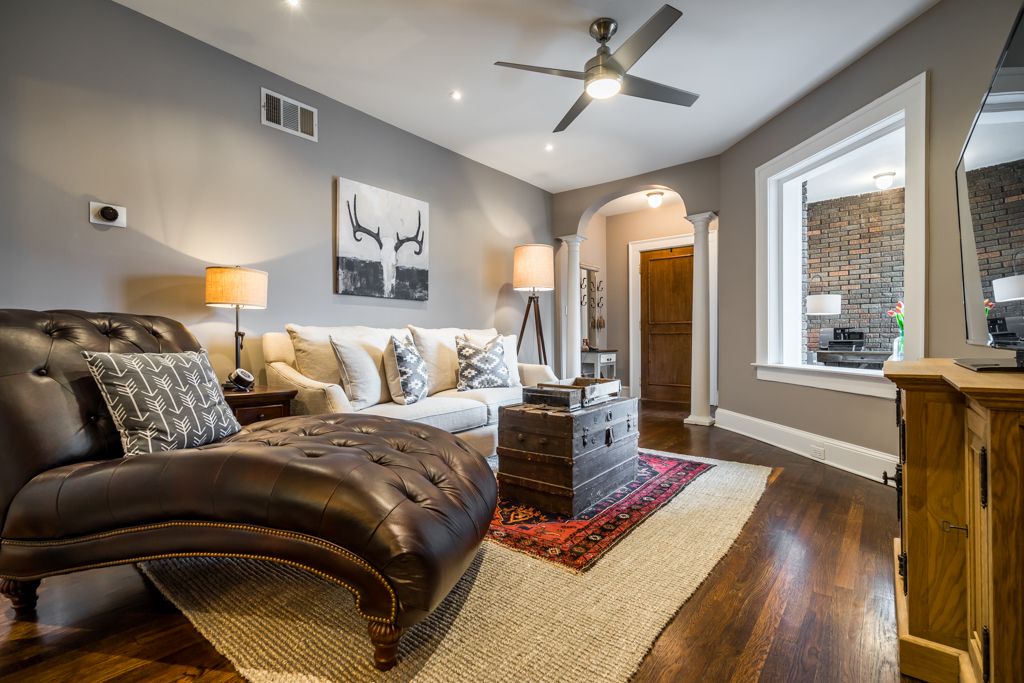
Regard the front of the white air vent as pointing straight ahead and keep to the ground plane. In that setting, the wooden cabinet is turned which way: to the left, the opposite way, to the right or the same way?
the opposite way

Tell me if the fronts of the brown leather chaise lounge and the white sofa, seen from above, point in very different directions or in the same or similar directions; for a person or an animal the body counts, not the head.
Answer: same or similar directions

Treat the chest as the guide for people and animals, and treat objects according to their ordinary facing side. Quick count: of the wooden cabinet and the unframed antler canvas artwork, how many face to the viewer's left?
1

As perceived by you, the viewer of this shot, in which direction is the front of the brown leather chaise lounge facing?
facing the viewer and to the right of the viewer

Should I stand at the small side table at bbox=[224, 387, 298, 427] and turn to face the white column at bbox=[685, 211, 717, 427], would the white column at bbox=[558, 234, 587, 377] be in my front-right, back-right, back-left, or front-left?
front-left

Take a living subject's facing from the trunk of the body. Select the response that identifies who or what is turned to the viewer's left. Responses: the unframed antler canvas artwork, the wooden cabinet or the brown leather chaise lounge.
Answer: the wooden cabinet

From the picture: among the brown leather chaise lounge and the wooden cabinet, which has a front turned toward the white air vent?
the wooden cabinet

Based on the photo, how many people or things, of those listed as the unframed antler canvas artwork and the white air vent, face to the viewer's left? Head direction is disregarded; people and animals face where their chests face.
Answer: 0

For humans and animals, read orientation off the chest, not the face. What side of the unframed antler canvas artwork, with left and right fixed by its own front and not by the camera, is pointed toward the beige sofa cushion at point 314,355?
right

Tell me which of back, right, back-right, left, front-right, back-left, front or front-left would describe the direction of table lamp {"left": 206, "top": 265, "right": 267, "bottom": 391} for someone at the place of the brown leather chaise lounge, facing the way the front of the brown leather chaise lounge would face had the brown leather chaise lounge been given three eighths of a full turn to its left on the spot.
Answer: front

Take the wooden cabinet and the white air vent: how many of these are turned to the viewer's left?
1

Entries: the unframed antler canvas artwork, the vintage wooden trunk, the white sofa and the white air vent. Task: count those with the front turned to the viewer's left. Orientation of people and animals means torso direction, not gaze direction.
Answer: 0

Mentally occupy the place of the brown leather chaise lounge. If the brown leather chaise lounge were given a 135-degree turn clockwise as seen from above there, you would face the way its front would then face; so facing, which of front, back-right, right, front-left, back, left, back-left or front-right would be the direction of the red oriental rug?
back

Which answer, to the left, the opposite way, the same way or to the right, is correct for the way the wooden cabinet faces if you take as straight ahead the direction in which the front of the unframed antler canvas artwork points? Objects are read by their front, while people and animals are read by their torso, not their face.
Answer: the opposite way

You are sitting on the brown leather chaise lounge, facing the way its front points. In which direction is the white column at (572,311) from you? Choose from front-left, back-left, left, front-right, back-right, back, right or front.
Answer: left

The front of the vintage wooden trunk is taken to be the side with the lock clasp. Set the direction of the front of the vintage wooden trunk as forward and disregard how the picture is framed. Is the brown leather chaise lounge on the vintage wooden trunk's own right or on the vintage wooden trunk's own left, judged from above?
on the vintage wooden trunk's own right

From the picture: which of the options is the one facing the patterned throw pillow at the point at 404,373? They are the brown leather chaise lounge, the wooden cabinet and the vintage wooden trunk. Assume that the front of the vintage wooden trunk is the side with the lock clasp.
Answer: the wooden cabinet

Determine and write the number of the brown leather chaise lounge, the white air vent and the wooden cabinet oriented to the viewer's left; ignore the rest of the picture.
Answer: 1

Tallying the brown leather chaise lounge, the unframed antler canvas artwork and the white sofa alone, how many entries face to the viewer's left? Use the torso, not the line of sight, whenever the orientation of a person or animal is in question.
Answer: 0

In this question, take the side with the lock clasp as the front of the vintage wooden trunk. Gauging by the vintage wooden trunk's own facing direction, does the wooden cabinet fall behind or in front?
in front
